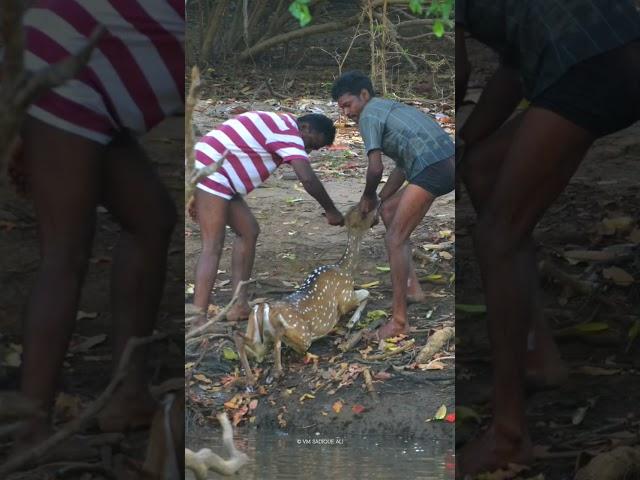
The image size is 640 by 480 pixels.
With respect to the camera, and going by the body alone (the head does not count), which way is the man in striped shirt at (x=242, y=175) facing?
to the viewer's right

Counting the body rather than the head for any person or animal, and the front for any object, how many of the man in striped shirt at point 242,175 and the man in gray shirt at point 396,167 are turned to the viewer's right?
1

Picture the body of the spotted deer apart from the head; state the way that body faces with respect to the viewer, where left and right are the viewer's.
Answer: facing away from the viewer and to the right of the viewer

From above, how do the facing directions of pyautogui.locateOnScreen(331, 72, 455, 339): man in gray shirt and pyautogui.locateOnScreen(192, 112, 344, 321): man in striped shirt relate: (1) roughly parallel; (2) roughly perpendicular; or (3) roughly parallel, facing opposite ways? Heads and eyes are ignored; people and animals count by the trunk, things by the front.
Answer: roughly parallel, facing opposite ways

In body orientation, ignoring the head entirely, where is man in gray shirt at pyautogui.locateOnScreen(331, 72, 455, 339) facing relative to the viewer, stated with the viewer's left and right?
facing to the left of the viewer
